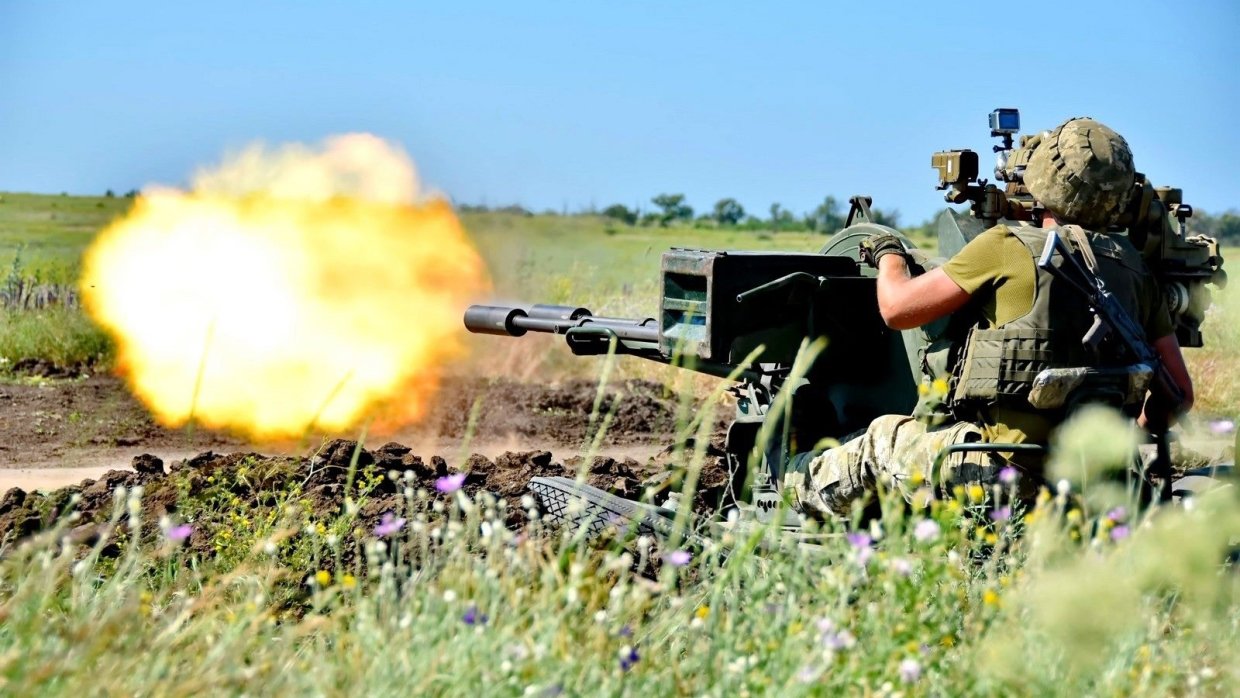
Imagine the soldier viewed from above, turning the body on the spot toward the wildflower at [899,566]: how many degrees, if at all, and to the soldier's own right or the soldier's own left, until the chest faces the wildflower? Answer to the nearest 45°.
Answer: approximately 135° to the soldier's own left

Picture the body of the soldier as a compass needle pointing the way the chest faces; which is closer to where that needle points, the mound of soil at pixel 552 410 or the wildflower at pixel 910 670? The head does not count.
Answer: the mound of soil

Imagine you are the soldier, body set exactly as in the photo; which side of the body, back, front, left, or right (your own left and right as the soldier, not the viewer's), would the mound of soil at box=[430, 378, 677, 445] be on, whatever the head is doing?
front

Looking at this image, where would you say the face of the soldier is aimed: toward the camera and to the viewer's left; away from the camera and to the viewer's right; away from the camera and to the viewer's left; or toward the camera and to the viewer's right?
away from the camera and to the viewer's left

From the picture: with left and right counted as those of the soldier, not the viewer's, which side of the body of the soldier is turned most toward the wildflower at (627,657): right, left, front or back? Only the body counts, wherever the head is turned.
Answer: left

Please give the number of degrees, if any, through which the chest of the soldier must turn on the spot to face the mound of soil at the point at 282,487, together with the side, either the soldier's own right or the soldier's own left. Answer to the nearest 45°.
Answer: approximately 45° to the soldier's own left

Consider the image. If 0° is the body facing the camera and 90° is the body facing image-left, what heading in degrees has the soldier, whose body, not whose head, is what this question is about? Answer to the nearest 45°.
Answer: approximately 135°

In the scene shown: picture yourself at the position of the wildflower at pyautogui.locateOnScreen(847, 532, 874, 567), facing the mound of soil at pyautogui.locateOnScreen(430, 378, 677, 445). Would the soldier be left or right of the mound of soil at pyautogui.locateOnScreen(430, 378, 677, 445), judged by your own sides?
right

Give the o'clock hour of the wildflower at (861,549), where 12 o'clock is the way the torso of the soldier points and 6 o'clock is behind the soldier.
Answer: The wildflower is roughly at 8 o'clock from the soldier.

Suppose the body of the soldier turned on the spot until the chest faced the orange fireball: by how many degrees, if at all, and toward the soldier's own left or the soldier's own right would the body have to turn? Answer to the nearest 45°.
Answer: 0° — they already face it
